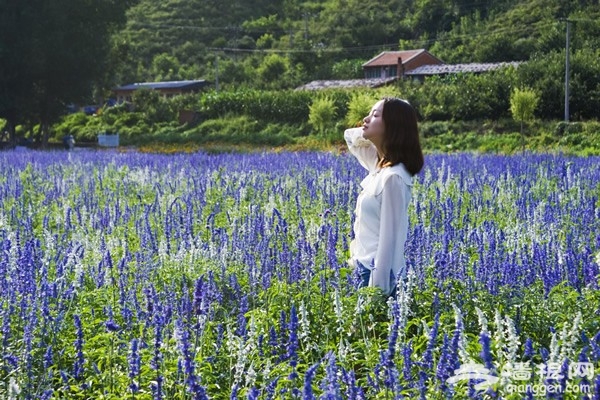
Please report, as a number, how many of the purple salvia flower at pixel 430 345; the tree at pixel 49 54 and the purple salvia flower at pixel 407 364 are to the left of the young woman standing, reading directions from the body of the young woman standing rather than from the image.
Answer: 2

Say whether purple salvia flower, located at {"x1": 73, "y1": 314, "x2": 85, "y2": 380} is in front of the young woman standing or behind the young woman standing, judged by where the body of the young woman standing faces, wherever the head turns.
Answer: in front

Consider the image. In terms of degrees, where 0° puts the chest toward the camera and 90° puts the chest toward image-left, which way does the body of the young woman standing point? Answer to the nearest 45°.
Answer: approximately 90°

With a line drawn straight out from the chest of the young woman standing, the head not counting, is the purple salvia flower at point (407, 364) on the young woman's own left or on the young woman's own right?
on the young woman's own left

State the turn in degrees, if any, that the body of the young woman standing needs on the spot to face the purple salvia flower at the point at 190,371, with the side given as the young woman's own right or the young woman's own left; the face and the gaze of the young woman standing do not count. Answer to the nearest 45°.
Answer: approximately 90° to the young woman's own left

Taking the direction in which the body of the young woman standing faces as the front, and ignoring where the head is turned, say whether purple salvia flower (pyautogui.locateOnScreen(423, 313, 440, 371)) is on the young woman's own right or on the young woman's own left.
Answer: on the young woman's own left

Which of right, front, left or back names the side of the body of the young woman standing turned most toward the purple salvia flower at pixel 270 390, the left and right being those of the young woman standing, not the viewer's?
left

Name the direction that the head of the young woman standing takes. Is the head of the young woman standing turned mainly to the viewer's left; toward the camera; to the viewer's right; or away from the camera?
to the viewer's left
